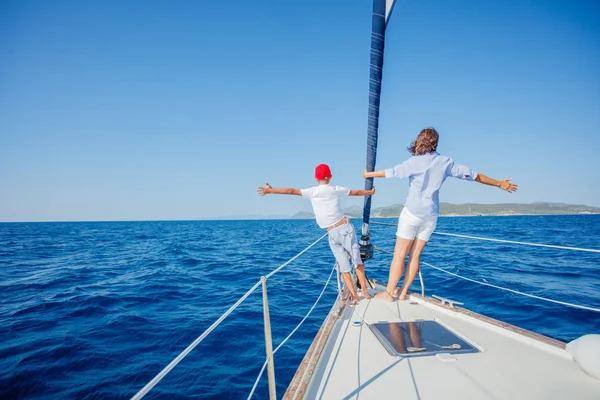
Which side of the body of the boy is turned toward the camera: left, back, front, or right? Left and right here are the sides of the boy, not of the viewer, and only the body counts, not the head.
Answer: back

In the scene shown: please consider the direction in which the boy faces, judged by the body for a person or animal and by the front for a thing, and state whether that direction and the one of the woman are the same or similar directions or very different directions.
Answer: same or similar directions

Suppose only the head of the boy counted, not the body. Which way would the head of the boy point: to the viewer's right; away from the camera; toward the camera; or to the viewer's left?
away from the camera

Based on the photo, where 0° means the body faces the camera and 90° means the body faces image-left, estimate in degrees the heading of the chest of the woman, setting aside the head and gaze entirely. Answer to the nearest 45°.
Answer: approximately 180°

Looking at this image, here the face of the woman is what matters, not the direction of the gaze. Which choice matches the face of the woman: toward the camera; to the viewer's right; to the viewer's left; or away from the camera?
away from the camera

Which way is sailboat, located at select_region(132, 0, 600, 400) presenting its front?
away from the camera
